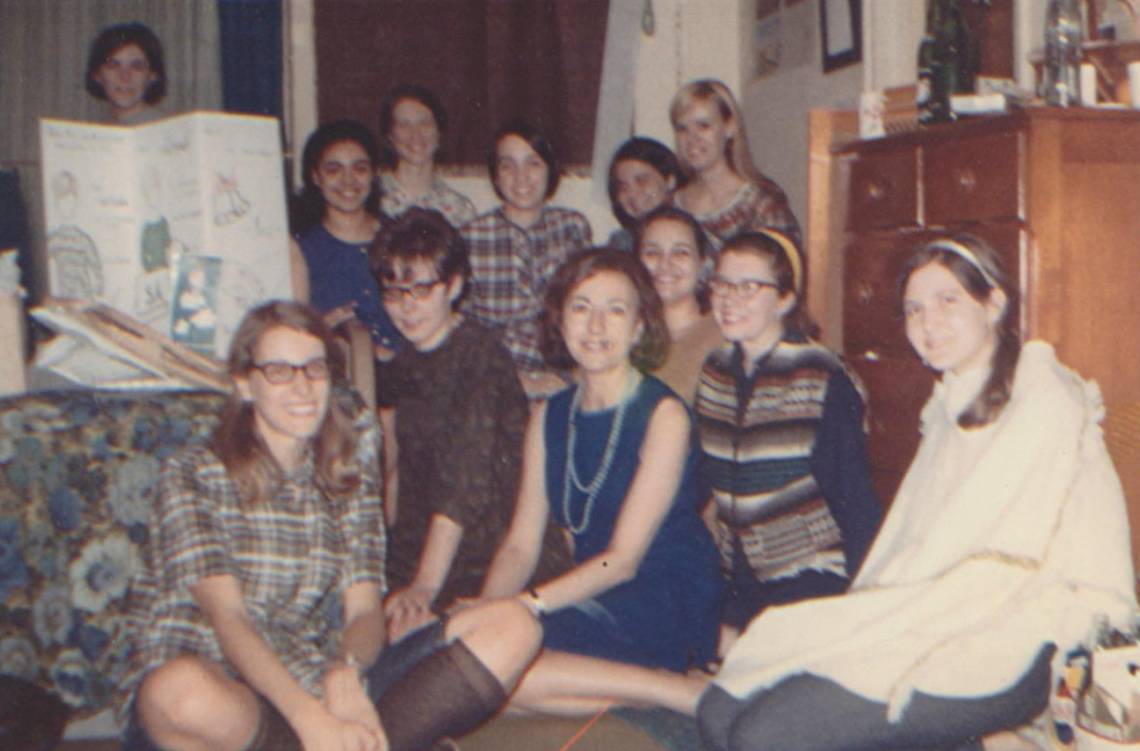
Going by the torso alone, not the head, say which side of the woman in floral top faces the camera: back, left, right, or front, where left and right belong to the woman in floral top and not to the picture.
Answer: front

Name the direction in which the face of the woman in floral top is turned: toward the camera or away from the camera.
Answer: toward the camera

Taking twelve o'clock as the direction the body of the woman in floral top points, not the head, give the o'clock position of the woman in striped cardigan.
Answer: The woman in striped cardigan is roughly at 11 o'clock from the woman in floral top.

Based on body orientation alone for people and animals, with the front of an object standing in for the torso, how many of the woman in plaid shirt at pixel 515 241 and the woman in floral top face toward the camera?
2

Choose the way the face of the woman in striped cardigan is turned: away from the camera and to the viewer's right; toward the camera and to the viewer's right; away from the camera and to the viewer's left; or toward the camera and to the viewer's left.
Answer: toward the camera and to the viewer's left

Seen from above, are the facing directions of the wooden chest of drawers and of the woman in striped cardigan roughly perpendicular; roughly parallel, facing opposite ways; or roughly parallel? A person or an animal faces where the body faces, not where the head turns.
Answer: roughly parallel

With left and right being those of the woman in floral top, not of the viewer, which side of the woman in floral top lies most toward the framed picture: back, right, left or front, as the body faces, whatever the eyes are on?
left

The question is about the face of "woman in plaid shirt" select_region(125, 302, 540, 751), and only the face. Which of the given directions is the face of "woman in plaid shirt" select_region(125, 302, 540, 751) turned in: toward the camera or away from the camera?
toward the camera

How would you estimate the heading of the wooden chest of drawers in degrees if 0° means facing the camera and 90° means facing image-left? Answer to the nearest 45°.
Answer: approximately 45°

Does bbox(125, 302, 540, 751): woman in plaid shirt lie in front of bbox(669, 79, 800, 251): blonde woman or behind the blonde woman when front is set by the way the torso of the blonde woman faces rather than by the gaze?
in front

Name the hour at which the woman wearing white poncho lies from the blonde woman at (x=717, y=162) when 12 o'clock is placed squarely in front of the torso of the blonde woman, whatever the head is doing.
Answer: The woman wearing white poncho is roughly at 10 o'clock from the blonde woman.
